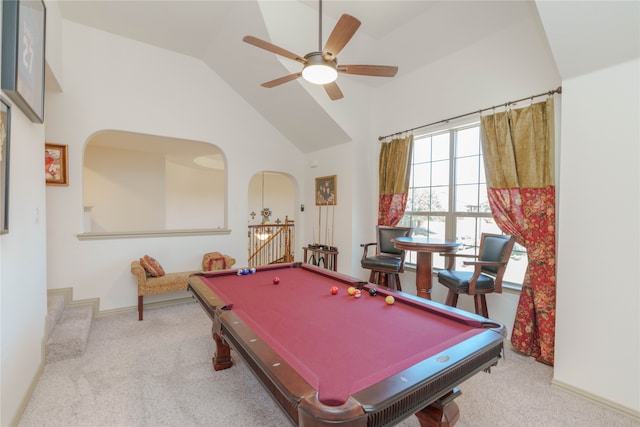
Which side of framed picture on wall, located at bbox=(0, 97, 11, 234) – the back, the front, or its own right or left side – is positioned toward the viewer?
right

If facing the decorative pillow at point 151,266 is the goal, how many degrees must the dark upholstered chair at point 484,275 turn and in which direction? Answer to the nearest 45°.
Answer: approximately 45° to its right

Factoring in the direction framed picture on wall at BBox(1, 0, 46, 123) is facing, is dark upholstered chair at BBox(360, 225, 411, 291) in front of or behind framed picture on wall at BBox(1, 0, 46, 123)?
in front

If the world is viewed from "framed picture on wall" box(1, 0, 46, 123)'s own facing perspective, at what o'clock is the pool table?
The pool table is roughly at 2 o'clock from the framed picture on wall.

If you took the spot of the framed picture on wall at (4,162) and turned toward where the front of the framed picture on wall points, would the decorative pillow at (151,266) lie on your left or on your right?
on your left

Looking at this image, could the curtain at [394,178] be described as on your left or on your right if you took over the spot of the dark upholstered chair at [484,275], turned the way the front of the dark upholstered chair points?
on your right

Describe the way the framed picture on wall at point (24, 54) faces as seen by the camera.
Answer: facing to the right of the viewer
